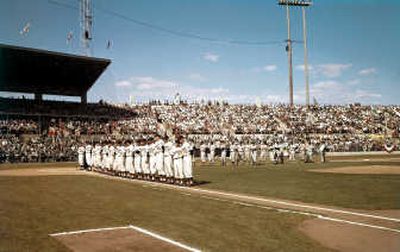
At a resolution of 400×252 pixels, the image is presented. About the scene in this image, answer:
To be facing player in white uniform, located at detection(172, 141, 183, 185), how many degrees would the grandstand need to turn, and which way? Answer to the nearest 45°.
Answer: approximately 45° to its right

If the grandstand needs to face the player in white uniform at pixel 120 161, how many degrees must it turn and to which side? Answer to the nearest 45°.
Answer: approximately 45° to its right

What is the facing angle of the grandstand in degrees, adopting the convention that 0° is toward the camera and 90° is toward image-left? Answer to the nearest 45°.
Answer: approximately 315°

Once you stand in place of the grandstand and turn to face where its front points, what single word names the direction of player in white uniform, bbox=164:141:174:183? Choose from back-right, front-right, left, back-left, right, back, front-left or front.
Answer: front-right

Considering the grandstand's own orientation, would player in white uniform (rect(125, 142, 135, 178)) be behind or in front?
in front

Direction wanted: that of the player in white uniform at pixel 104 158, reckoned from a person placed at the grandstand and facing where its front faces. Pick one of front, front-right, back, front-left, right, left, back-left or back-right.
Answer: front-right

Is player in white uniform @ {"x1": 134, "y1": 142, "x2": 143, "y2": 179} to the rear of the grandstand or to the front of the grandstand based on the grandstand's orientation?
to the front

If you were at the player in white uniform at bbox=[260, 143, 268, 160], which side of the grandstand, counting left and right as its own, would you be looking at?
front

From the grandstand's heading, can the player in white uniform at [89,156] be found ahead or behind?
ahead

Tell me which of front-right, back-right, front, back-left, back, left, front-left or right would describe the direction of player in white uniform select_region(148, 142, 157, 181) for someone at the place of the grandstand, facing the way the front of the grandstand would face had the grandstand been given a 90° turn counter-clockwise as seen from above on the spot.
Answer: back-right
